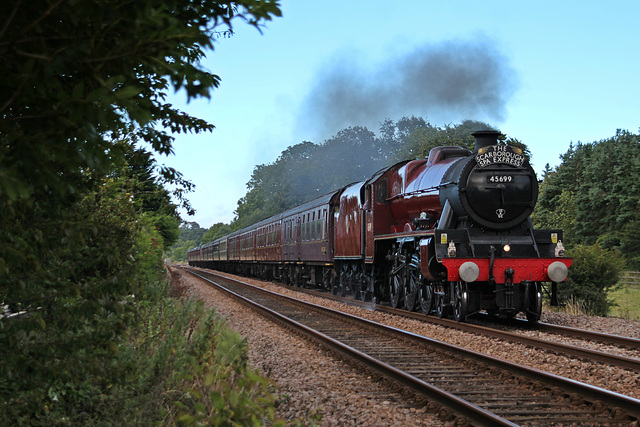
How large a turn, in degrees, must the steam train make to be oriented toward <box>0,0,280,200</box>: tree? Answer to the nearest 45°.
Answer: approximately 45° to its right

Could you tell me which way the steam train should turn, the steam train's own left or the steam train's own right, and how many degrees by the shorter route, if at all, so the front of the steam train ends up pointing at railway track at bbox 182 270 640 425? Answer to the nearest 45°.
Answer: approximately 45° to the steam train's own right

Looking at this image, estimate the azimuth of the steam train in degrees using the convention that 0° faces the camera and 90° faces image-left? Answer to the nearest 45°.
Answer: approximately 315°

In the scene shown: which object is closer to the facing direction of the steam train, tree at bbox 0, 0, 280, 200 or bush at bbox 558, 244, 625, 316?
the tree
